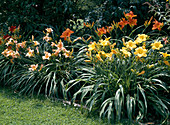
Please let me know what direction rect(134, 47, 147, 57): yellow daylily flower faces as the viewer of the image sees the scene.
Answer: facing the viewer

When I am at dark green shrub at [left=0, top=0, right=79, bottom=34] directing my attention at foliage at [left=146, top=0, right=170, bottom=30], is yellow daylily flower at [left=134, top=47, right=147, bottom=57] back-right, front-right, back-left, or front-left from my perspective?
front-right

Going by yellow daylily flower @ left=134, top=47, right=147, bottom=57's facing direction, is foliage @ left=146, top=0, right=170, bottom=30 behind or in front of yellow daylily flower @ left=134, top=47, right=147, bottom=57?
behind

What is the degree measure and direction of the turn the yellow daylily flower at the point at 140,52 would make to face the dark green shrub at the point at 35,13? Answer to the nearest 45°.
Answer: approximately 135° to its right
